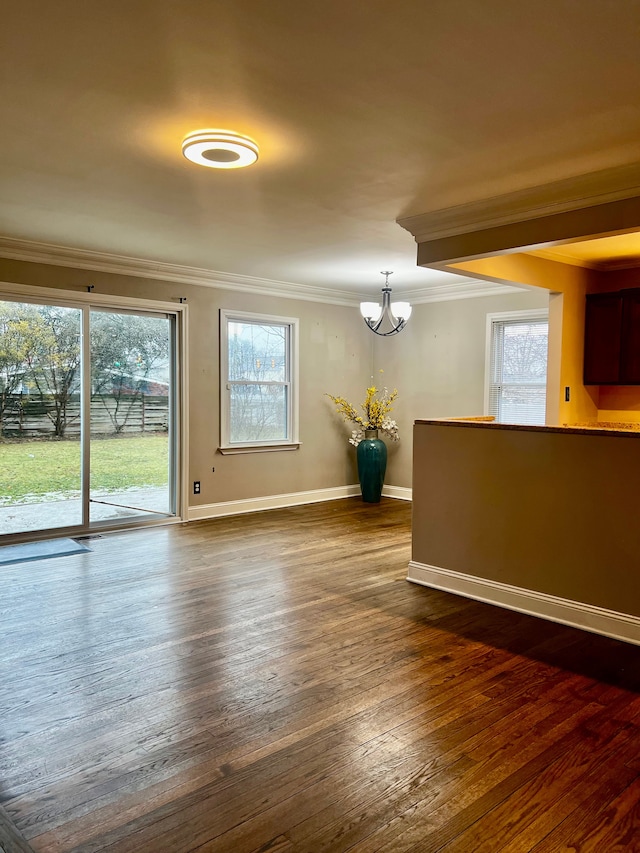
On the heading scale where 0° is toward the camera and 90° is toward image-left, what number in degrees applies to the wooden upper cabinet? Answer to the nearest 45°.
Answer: approximately 45°

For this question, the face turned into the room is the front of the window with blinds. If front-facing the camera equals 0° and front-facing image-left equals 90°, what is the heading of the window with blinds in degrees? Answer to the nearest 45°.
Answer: approximately 45°

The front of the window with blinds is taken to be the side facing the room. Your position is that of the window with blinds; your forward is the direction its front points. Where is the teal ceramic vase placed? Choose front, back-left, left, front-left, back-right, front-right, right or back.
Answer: front-right

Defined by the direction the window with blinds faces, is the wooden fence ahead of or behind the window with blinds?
ahead

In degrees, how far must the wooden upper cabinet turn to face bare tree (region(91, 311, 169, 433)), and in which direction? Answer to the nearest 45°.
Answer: approximately 45° to its right

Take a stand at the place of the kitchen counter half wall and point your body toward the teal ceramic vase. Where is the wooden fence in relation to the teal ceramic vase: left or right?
left

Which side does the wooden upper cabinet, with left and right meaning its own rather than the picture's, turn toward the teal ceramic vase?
right

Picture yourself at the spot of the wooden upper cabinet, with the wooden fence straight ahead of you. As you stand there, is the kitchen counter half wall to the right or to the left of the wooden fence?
left
